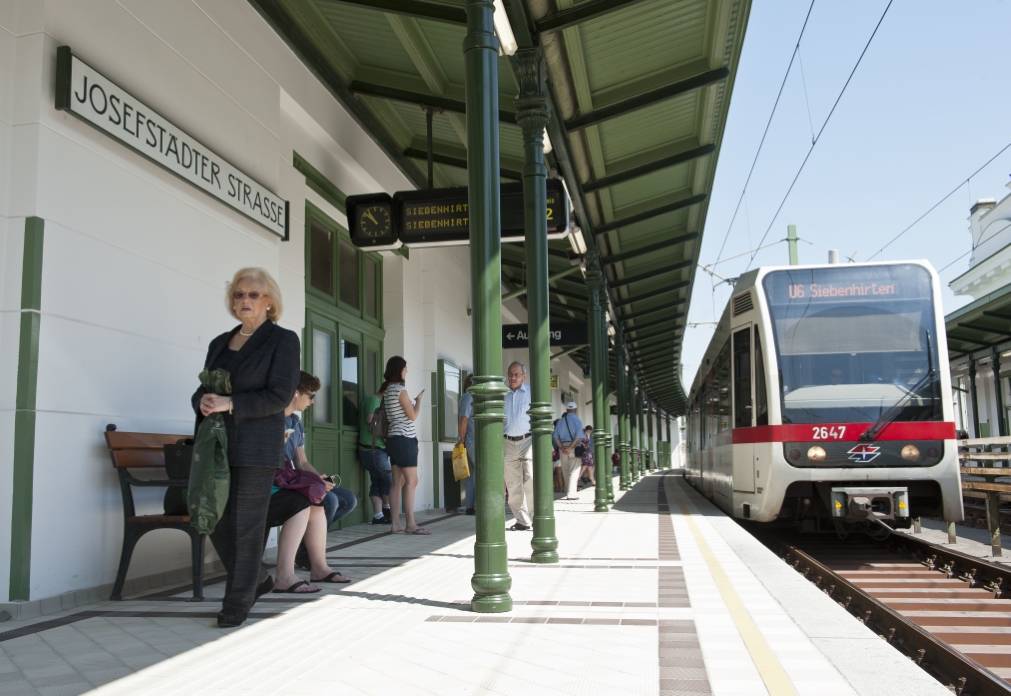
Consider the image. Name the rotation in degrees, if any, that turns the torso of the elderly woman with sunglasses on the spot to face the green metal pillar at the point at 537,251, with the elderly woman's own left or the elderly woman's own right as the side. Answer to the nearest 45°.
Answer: approximately 180°

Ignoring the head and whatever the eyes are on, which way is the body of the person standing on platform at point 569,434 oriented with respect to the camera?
away from the camera

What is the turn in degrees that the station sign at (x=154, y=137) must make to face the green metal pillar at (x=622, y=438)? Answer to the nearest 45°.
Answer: approximately 90° to its left

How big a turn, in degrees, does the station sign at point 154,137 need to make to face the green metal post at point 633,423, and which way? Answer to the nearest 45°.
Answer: approximately 90° to its left

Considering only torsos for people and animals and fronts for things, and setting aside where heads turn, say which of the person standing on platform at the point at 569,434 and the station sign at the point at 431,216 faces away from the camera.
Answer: the person standing on platform

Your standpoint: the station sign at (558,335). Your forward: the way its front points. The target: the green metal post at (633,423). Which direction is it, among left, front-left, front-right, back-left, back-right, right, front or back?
back

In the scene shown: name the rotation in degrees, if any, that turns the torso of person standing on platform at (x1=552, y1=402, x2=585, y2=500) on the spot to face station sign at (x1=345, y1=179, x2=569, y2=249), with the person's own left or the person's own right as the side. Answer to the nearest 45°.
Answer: approximately 180°

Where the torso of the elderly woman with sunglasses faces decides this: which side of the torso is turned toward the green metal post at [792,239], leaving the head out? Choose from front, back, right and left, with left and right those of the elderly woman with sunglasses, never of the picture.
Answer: back

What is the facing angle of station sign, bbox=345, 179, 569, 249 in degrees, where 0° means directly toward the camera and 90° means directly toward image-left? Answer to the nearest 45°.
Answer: approximately 0°

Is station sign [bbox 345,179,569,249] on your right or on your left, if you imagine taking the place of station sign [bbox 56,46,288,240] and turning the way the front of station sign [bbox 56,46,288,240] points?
on your left
